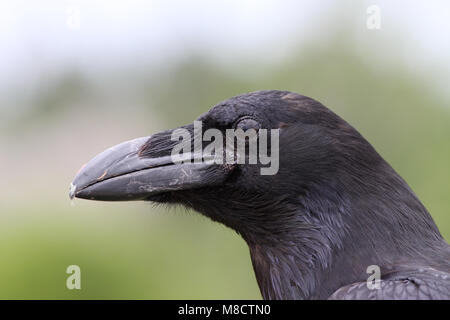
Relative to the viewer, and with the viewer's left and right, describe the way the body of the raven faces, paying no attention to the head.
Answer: facing to the left of the viewer
